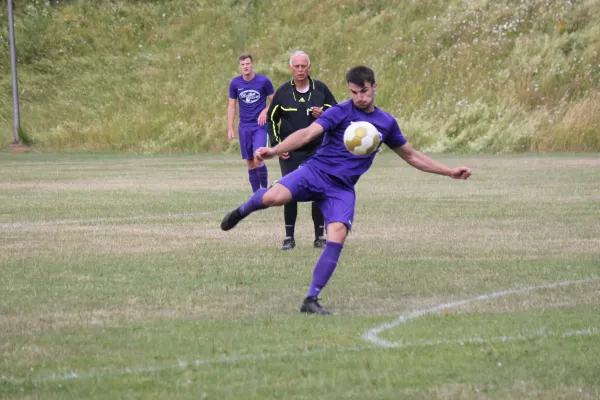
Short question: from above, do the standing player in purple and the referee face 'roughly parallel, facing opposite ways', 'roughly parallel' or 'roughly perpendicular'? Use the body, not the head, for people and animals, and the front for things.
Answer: roughly parallel

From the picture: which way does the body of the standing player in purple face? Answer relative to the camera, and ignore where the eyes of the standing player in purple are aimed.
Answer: toward the camera

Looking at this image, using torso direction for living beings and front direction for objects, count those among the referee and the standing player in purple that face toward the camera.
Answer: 2

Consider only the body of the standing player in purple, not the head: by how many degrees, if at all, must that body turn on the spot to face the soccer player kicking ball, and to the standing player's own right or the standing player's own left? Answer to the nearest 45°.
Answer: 0° — they already face them

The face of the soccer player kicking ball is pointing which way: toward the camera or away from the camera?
toward the camera

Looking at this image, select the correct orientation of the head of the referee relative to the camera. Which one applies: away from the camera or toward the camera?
toward the camera

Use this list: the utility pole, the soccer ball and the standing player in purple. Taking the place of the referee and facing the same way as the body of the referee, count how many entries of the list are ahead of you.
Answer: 1

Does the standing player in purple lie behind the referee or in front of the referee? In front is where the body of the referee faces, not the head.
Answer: behind

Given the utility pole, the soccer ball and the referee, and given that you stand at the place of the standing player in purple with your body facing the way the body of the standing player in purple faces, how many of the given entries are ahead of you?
2

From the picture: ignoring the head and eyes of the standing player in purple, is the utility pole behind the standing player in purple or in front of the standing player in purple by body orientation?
behind

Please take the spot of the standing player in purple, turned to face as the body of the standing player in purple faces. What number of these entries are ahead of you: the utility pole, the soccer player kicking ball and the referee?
2

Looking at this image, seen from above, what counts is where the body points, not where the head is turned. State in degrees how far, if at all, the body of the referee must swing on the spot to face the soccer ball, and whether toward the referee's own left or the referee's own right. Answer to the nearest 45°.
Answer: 0° — they already face it

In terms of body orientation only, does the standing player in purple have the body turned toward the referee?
yes

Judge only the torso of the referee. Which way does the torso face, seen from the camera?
toward the camera

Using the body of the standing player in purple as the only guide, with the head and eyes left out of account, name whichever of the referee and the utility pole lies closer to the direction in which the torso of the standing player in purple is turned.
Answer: the referee
